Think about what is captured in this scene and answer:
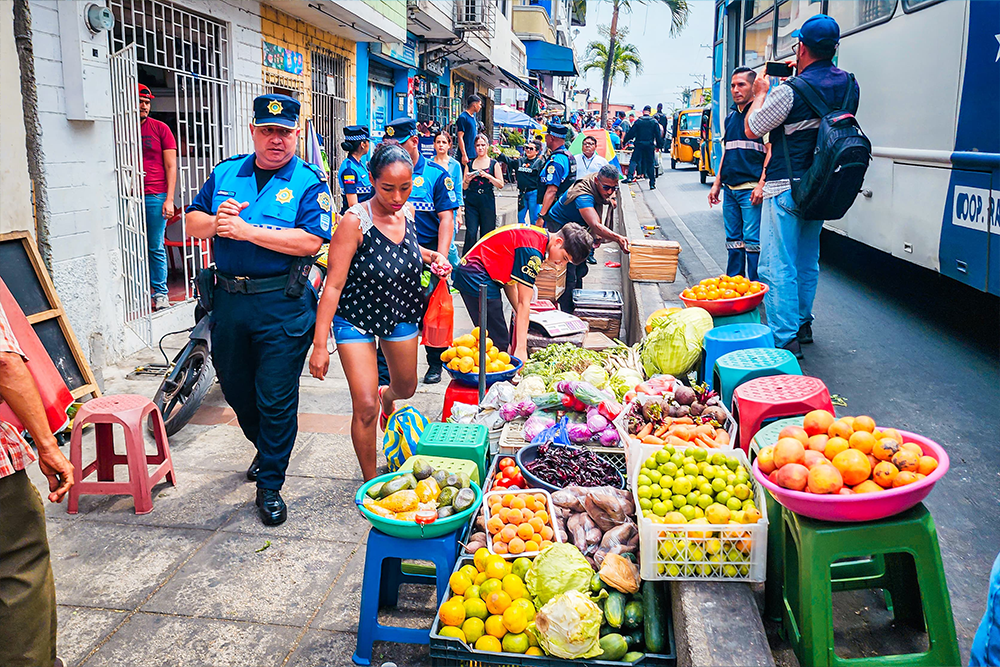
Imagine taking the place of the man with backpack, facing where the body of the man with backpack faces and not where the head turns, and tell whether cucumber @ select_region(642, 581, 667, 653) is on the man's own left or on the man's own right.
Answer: on the man's own left

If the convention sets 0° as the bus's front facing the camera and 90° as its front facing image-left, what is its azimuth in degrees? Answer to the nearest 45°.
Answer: approximately 135°

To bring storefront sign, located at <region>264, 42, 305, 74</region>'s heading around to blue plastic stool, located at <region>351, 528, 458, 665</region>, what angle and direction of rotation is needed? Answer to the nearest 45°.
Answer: approximately 45° to its right

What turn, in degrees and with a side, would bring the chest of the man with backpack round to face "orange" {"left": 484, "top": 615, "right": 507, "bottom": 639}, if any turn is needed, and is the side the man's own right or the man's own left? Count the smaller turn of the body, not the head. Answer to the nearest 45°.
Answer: approximately 135° to the man's own left

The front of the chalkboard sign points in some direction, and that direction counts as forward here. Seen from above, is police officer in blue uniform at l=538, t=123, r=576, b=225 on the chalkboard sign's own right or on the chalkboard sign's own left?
on the chalkboard sign's own left
